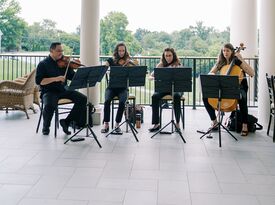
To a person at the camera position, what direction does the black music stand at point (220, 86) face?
facing away from the viewer

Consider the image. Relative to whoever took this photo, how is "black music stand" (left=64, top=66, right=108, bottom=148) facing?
facing away from the viewer and to the left of the viewer

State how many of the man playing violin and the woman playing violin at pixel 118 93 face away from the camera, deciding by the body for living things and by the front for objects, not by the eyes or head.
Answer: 0

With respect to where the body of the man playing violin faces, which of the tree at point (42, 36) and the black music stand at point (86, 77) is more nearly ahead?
the black music stand

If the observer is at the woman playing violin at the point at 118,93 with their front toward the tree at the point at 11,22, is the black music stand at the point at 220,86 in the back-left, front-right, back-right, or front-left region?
back-right

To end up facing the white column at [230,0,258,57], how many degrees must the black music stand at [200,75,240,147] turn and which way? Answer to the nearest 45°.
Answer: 0° — it already faces it

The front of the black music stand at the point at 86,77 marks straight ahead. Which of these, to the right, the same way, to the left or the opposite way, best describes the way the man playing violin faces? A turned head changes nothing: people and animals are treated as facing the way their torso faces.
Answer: the opposite way
